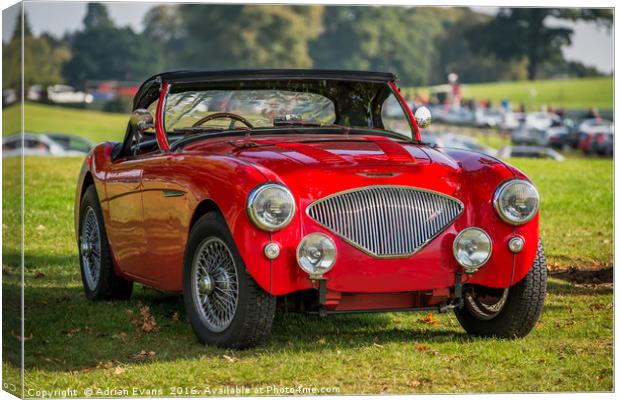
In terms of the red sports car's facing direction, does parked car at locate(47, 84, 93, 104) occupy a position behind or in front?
behind

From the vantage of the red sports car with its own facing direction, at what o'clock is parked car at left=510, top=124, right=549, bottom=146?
The parked car is roughly at 8 o'clock from the red sports car.
